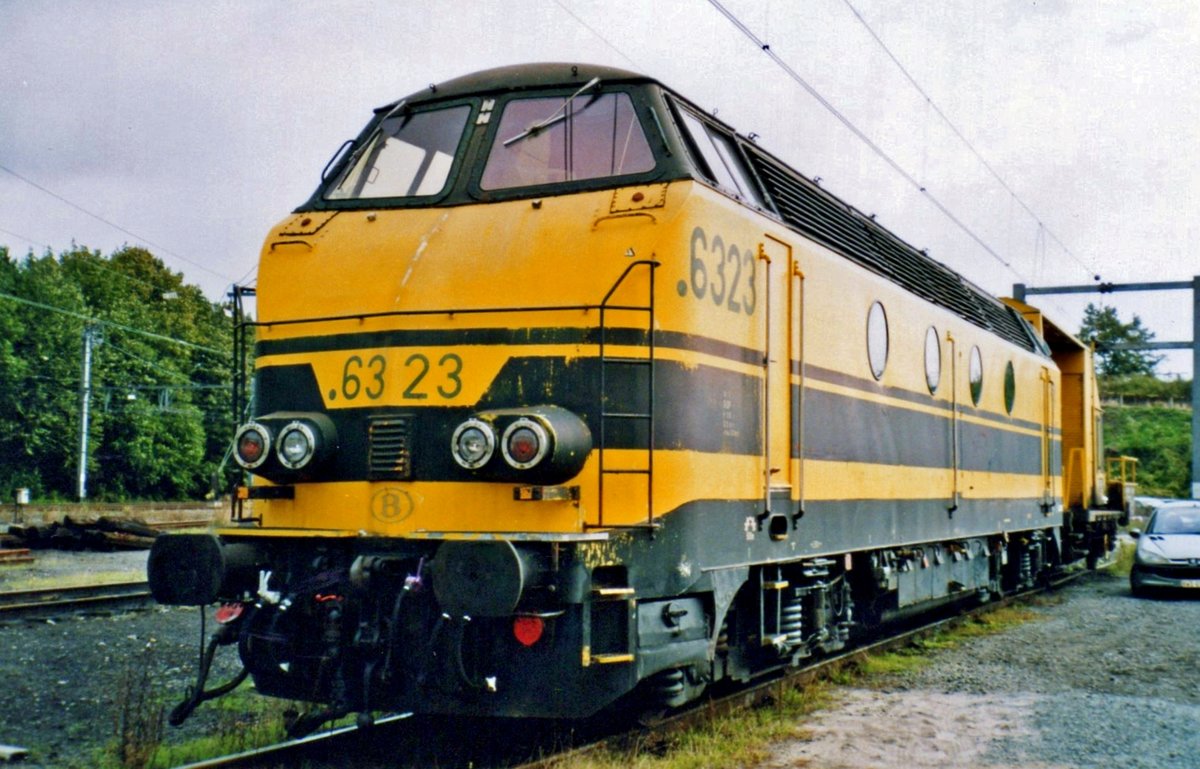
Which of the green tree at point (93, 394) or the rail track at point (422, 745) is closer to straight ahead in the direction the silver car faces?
the rail track

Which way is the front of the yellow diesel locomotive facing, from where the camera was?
facing the viewer and to the left of the viewer

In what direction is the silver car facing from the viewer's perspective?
toward the camera

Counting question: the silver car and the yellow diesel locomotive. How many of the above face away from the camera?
0

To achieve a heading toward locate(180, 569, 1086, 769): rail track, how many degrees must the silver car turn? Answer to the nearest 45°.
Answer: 0° — it already faces it

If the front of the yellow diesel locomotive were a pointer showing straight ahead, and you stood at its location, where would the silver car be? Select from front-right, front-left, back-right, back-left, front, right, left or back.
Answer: back

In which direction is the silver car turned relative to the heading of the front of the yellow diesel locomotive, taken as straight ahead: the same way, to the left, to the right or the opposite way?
the same way

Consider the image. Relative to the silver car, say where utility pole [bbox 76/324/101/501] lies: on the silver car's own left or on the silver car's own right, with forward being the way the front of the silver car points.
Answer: on the silver car's own right

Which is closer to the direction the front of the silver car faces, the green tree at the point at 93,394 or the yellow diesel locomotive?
the yellow diesel locomotive

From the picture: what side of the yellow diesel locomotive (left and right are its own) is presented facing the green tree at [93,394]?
right

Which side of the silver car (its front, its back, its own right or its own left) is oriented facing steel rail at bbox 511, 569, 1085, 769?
front
